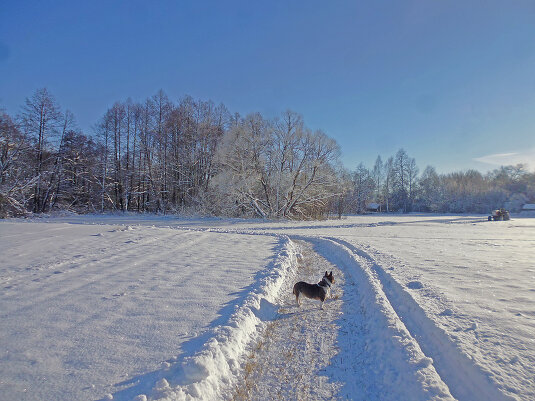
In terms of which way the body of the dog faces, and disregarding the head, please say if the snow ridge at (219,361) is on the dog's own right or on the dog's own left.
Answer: on the dog's own right

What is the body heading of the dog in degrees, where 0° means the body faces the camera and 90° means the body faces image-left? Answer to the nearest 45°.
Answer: approximately 270°
